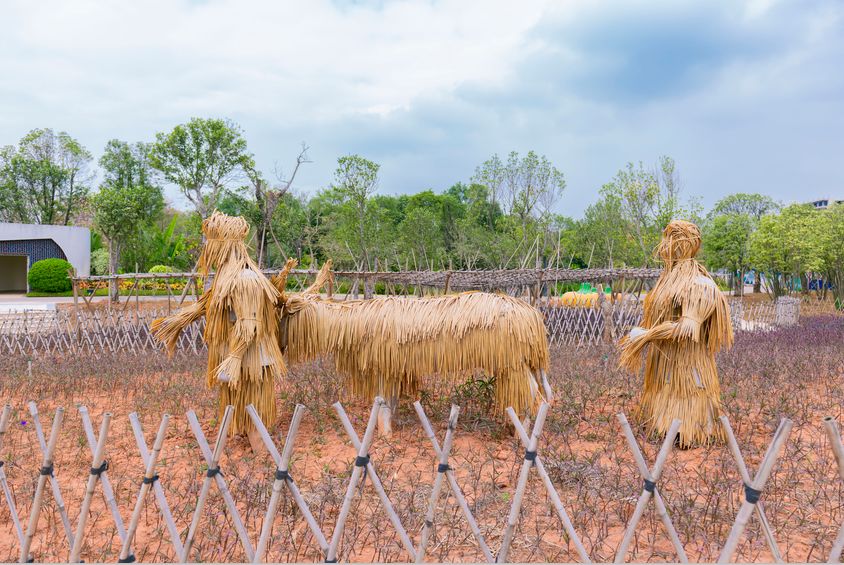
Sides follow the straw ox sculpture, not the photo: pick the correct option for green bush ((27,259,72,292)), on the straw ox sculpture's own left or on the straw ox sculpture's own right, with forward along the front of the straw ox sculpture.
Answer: on the straw ox sculpture's own right

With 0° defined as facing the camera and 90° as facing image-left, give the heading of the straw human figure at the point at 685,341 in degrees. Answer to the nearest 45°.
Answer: approximately 45°

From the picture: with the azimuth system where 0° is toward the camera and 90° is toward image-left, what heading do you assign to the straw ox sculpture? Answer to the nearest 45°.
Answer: approximately 90°

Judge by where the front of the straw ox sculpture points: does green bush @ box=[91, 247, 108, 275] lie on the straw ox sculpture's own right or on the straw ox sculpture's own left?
on the straw ox sculpture's own right

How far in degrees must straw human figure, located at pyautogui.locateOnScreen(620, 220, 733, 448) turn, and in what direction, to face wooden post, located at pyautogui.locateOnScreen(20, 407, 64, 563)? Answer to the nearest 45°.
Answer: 0° — it already faces it

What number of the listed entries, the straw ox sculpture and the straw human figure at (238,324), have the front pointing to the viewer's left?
2

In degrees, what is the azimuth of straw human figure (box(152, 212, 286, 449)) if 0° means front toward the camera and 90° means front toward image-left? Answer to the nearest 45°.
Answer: approximately 90°

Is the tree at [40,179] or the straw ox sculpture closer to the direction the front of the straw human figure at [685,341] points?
the straw ox sculpture
